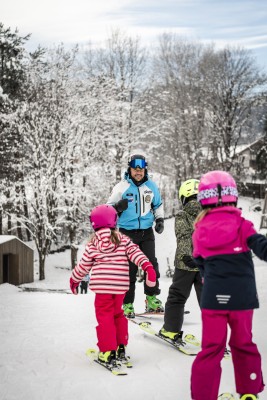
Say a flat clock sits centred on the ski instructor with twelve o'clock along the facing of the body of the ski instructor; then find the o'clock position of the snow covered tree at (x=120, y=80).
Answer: The snow covered tree is roughly at 6 o'clock from the ski instructor.

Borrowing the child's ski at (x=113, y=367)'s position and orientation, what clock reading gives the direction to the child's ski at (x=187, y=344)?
the child's ski at (x=187, y=344) is roughly at 3 o'clock from the child's ski at (x=113, y=367).

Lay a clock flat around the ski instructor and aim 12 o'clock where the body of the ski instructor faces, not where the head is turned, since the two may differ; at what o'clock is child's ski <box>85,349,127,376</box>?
The child's ski is roughly at 12 o'clock from the ski instructor.

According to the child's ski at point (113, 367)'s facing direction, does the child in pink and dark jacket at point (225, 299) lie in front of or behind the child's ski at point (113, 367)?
behind

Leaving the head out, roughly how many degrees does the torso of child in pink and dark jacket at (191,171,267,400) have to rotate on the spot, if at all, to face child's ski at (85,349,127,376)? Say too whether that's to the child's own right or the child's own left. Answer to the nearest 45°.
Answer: approximately 45° to the child's own left

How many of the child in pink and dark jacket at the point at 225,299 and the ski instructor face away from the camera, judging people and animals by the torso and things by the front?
1

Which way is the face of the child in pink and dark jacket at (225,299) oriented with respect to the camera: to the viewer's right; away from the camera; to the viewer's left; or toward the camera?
away from the camera

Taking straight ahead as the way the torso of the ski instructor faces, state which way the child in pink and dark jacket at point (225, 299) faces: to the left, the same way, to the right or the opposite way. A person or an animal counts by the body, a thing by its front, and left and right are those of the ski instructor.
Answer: the opposite way

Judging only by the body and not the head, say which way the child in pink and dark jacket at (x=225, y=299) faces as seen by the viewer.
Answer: away from the camera

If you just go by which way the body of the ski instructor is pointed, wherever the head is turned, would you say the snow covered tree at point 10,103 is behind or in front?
behind

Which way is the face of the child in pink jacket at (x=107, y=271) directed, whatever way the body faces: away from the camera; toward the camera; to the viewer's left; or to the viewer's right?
away from the camera
